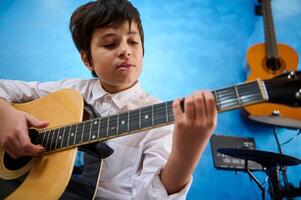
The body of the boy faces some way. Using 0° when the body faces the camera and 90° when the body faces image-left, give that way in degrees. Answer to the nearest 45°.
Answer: approximately 0°

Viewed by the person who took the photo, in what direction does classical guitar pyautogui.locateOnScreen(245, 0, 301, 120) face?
facing the viewer

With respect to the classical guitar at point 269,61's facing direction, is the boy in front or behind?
in front

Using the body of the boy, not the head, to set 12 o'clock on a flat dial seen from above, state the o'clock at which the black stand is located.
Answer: The black stand is roughly at 8 o'clock from the boy.

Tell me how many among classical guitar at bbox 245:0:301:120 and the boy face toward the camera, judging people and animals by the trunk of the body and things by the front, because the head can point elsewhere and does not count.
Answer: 2

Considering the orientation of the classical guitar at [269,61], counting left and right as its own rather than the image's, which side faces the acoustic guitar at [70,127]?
front

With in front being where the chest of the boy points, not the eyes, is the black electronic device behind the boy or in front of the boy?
behind
